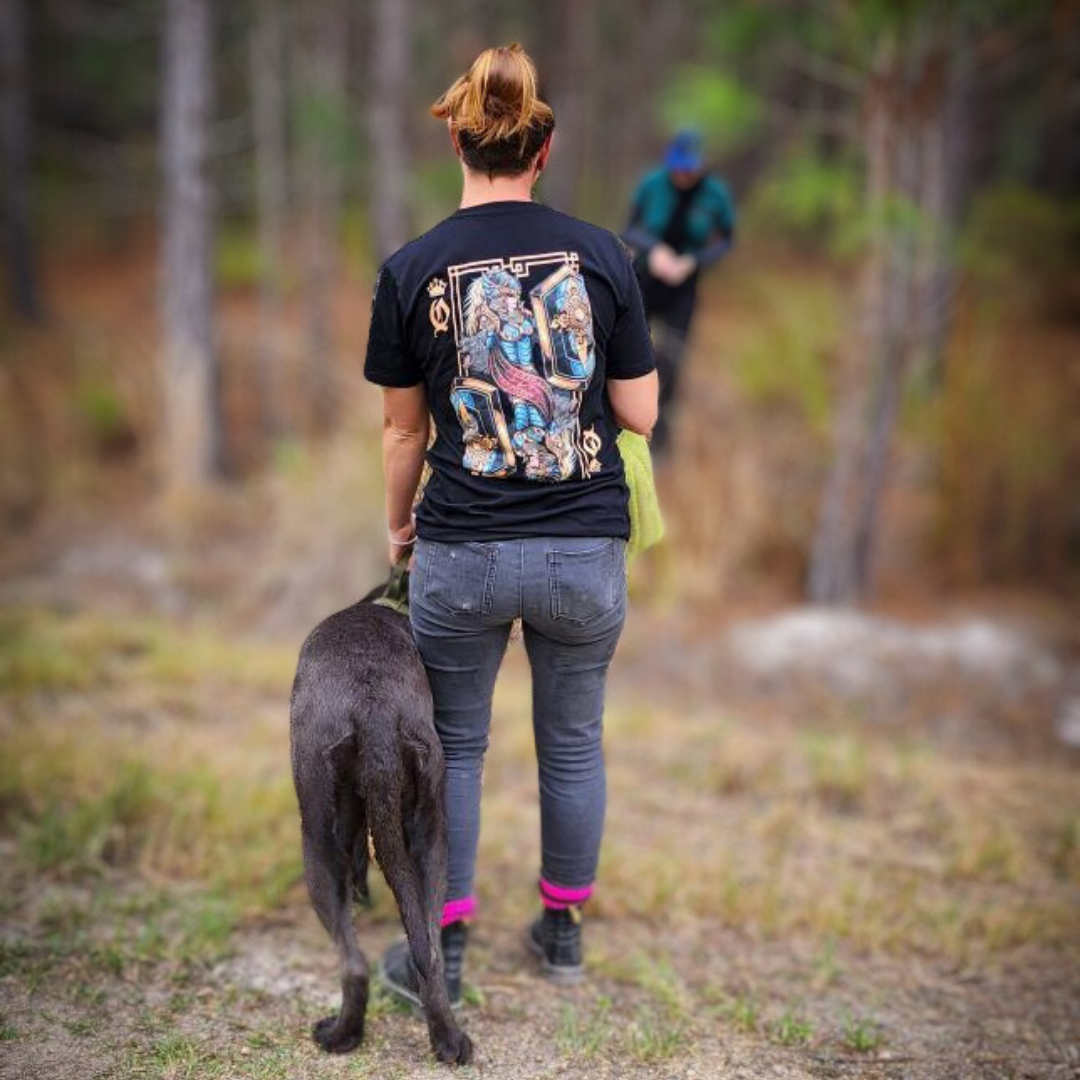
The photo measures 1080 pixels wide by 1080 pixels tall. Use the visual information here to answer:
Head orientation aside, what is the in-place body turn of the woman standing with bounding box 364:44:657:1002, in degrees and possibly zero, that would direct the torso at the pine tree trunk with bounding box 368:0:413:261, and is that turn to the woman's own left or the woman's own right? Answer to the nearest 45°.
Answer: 0° — they already face it

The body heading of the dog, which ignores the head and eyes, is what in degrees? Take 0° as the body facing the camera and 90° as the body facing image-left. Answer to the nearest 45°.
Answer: approximately 180°

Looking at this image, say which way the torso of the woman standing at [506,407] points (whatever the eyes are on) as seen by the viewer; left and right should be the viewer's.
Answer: facing away from the viewer

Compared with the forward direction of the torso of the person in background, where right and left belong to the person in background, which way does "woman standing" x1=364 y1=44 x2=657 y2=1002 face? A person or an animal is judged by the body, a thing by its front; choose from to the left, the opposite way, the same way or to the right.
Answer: the opposite way

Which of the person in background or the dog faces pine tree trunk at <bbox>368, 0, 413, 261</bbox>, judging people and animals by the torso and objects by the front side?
the dog

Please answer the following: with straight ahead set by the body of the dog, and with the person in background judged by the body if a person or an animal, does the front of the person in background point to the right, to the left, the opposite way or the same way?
the opposite way

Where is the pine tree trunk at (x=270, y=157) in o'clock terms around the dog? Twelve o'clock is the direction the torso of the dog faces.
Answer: The pine tree trunk is roughly at 12 o'clock from the dog.
